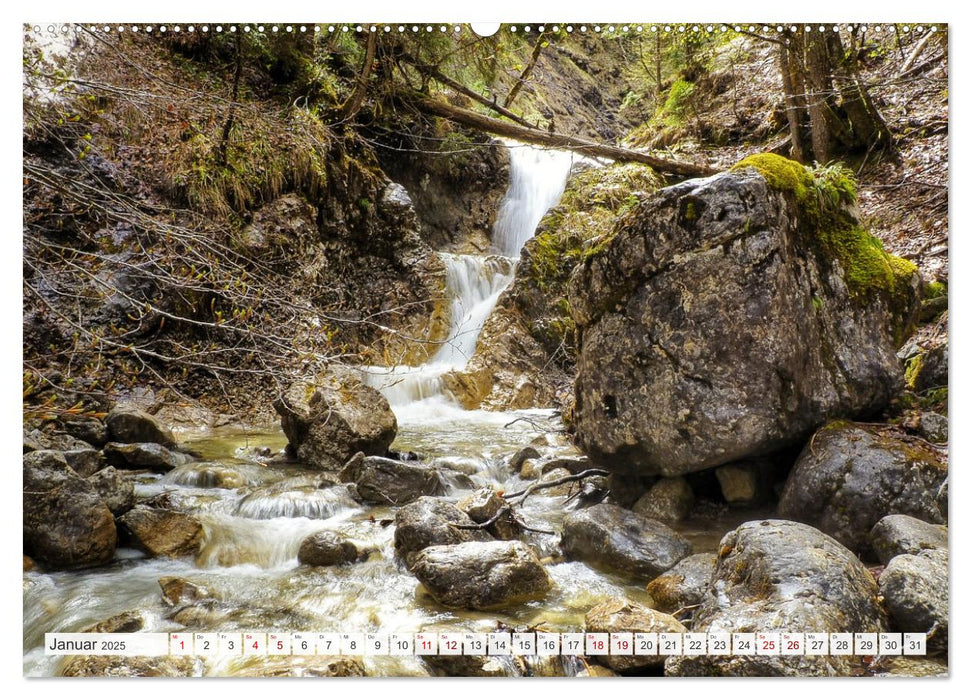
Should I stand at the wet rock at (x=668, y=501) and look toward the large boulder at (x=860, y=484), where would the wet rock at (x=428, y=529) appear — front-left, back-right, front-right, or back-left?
back-right
